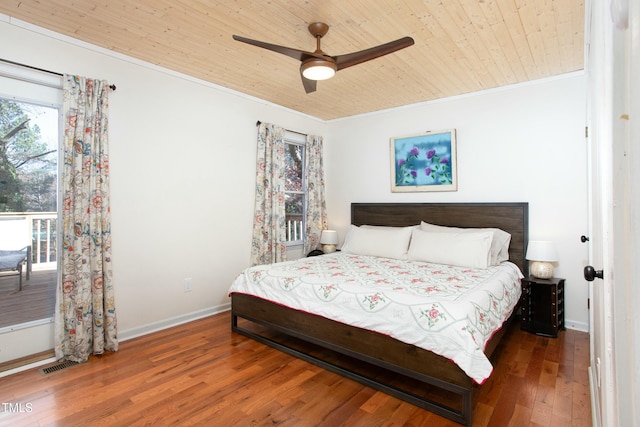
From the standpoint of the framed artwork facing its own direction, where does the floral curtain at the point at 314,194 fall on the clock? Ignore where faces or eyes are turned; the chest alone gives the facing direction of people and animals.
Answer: The floral curtain is roughly at 2 o'clock from the framed artwork.

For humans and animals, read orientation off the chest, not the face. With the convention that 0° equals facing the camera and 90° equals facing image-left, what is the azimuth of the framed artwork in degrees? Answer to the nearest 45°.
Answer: approximately 45°

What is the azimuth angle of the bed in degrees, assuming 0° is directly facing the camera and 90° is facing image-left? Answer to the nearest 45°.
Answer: approximately 45°

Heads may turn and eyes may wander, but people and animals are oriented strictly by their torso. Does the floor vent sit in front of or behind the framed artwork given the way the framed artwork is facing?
in front

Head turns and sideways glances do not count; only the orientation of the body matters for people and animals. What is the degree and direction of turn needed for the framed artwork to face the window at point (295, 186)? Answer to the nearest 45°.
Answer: approximately 45° to its right

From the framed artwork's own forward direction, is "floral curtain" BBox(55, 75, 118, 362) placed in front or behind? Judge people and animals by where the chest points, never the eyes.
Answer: in front

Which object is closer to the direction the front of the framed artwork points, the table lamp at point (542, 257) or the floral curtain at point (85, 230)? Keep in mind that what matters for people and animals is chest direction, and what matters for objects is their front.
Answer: the floral curtain

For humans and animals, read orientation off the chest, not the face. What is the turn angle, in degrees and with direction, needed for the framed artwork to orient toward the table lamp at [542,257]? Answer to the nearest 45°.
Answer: approximately 90° to its left

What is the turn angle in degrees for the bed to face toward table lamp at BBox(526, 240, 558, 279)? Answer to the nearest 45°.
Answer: approximately 180°

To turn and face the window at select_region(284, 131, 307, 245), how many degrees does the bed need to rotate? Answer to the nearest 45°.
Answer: approximately 90° to its right

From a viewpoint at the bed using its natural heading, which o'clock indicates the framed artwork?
The framed artwork is roughly at 5 o'clock from the bed.

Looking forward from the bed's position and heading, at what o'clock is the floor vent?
The floor vent is roughly at 1 o'clock from the bed.
